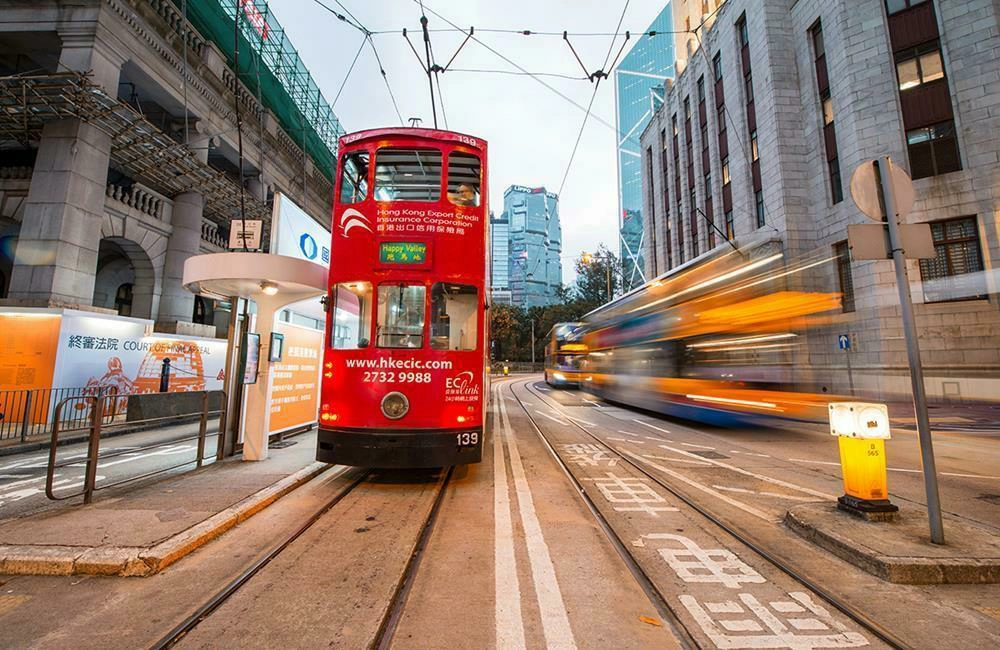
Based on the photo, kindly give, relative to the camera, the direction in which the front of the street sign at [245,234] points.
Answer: facing the viewer

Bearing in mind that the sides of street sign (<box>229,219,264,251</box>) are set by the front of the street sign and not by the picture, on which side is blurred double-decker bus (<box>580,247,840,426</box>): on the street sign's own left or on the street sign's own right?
on the street sign's own left

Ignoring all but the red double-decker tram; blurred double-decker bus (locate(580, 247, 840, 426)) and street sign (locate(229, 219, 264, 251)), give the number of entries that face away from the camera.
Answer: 1

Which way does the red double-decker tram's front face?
away from the camera

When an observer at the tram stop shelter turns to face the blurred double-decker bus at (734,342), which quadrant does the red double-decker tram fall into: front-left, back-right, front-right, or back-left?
front-right

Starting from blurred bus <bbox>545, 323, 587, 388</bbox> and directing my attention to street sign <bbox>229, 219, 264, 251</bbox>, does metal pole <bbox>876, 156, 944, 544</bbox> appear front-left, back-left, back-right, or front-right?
front-left

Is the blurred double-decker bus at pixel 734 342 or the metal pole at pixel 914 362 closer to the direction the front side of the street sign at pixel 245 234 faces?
the metal pole
